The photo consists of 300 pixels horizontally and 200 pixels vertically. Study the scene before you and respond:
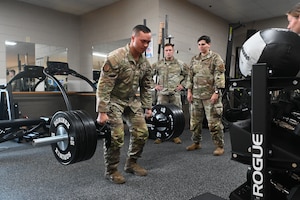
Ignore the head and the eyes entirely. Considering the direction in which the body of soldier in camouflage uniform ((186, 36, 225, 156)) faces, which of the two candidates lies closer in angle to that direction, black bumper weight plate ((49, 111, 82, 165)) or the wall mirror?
the black bumper weight plate

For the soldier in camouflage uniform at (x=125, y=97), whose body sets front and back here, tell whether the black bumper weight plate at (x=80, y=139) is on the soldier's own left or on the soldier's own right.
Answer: on the soldier's own right

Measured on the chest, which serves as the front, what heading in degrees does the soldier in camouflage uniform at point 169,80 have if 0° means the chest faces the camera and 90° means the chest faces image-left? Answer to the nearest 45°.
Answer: approximately 0°

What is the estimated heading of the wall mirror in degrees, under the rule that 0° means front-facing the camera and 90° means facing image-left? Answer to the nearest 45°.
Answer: approximately 315°
